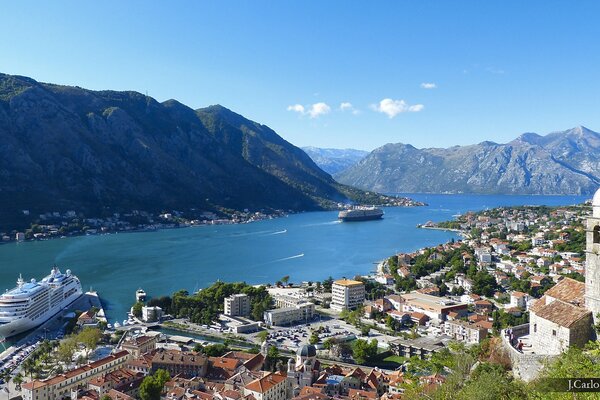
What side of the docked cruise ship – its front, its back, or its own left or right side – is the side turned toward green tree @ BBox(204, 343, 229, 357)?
left

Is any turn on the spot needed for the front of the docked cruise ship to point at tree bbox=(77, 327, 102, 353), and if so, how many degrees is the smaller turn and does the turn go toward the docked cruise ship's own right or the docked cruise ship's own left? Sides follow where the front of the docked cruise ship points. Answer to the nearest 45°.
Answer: approximately 45° to the docked cruise ship's own left

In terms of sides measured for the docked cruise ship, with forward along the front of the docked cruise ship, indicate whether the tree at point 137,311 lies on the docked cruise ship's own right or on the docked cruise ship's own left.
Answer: on the docked cruise ship's own left

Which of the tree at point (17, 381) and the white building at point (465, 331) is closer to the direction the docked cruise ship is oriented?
the tree

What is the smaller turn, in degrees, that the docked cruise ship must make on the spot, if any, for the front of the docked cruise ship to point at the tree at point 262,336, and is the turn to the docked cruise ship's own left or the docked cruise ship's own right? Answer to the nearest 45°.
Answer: approximately 90° to the docked cruise ship's own left

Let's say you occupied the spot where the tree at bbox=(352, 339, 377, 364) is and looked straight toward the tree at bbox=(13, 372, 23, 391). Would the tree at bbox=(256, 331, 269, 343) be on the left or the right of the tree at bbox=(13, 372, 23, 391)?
right

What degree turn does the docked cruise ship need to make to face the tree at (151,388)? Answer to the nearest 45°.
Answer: approximately 45° to its left

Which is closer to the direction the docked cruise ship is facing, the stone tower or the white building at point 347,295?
the stone tower

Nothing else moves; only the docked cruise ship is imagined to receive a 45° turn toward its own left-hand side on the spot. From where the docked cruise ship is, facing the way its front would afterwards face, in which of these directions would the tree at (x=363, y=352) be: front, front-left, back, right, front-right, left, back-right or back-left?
front-left

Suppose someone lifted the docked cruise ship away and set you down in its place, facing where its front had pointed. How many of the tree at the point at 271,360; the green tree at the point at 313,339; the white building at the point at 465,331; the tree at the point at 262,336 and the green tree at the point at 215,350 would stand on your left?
5

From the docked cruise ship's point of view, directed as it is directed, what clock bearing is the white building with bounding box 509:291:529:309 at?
The white building is roughly at 8 o'clock from the docked cruise ship.

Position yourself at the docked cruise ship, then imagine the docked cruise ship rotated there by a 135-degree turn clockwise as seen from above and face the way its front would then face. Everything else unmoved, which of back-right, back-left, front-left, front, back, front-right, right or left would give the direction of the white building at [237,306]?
right
